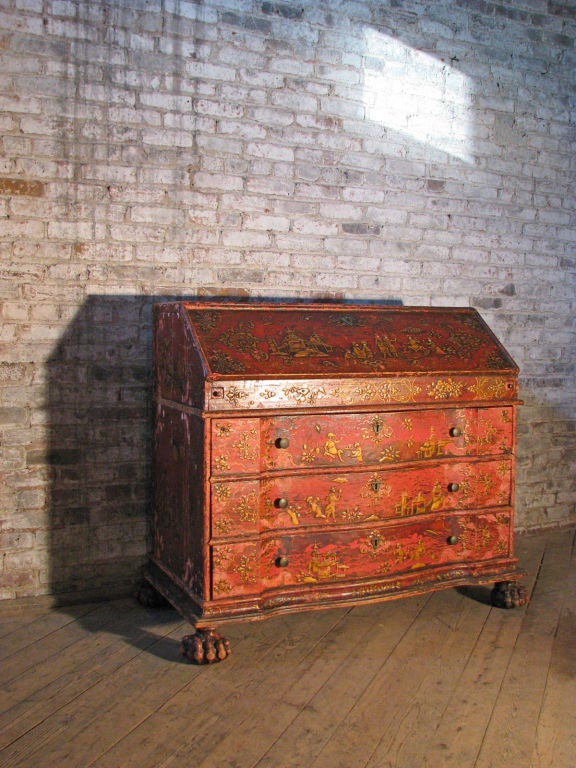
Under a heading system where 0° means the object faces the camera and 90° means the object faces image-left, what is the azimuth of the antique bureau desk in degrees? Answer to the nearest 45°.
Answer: approximately 315°
